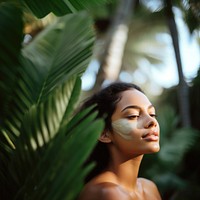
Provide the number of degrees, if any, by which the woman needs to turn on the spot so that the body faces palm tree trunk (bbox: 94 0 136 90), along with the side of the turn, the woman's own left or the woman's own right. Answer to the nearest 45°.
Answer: approximately 135° to the woman's own left

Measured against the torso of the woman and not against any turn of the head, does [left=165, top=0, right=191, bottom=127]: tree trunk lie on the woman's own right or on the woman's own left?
on the woman's own left

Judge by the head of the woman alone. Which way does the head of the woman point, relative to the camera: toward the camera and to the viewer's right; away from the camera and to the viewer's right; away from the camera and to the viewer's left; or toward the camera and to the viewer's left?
toward the camera and to the viewer's right

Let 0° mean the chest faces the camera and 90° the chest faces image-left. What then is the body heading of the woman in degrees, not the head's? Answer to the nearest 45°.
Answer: approximately 315°
